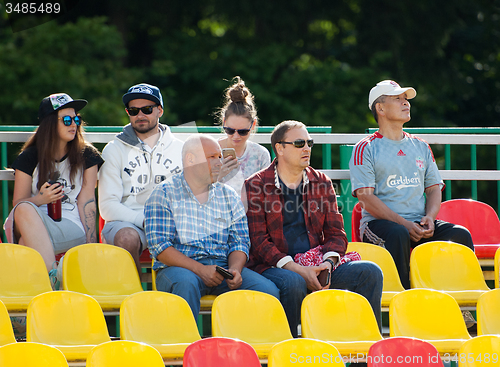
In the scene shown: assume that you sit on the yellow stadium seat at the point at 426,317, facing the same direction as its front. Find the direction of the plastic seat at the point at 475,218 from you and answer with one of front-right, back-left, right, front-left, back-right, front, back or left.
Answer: back-left

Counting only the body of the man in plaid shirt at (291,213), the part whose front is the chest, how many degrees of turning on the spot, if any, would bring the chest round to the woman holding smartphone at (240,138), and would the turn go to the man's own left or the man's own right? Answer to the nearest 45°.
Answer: approximately 180°

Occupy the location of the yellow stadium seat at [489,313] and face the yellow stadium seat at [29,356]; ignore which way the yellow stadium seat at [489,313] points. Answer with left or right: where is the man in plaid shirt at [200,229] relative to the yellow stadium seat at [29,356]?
right

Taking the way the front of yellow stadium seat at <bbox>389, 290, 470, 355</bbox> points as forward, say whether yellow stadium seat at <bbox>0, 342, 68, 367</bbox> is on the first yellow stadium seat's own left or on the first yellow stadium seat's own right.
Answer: on the first yellow stadium seat's own right

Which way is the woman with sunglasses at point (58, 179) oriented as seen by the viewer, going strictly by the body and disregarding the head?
toward the camera

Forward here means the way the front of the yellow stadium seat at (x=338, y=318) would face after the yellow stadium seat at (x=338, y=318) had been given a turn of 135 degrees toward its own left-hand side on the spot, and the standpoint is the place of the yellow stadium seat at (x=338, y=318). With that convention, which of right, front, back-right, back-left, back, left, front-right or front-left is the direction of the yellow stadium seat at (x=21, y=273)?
left

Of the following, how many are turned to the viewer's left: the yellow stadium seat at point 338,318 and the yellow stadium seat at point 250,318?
0

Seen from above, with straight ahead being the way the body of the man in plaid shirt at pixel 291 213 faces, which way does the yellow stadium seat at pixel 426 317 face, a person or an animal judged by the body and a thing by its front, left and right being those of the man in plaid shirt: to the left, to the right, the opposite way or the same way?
the same way

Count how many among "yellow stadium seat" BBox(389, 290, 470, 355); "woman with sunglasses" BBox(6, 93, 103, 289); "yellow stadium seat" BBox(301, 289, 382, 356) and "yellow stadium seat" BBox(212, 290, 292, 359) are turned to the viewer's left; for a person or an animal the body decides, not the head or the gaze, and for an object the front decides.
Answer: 0

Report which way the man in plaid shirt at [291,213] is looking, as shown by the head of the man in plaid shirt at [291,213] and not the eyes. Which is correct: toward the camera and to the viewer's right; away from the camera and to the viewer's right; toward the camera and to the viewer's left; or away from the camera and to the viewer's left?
toward the camera and to the viewer's right

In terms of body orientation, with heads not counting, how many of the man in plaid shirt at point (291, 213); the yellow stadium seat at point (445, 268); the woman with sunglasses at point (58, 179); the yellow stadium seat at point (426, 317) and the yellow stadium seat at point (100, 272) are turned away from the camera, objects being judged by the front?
0

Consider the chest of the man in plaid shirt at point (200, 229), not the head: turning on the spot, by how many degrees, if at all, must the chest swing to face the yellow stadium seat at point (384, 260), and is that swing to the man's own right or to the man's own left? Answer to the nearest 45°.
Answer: approximately 45° to the man's own left

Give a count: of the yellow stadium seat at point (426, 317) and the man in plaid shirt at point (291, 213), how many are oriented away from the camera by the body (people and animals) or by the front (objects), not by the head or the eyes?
0

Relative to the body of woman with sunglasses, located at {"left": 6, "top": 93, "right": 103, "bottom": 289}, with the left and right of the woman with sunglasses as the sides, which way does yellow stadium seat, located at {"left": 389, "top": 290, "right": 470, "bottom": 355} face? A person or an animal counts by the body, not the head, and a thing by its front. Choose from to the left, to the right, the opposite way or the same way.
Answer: the same way

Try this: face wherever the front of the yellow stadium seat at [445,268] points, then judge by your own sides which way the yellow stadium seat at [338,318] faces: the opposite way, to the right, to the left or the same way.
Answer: the same way

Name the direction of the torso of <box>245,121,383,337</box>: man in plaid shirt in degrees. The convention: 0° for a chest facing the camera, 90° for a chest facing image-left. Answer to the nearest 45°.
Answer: approximately 315°

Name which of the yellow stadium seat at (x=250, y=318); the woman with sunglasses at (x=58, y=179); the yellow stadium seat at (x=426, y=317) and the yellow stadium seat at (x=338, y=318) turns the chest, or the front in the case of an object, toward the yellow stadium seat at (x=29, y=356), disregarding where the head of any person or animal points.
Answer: the woman with sunglasses

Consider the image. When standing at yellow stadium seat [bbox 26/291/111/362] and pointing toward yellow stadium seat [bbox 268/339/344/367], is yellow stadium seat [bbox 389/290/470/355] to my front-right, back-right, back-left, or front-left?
front-left

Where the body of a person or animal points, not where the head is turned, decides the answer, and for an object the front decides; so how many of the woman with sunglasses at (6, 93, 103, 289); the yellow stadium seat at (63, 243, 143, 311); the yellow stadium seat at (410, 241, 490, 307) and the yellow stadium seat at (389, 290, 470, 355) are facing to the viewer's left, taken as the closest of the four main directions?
0

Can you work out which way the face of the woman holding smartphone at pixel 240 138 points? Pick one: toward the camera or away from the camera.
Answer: toward the camera

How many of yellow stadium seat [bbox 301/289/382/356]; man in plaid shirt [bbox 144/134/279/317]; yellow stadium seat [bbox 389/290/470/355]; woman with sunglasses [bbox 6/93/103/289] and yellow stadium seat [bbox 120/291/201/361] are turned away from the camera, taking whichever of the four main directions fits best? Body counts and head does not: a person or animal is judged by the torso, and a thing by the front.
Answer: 0

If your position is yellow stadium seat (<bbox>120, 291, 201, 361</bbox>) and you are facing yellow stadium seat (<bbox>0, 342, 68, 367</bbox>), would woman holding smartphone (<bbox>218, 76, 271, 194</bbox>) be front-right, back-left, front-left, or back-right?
back-right
